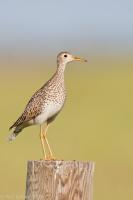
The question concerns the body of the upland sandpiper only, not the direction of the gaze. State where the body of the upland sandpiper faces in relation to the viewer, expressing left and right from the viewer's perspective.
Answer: facing to the right of the viewer
